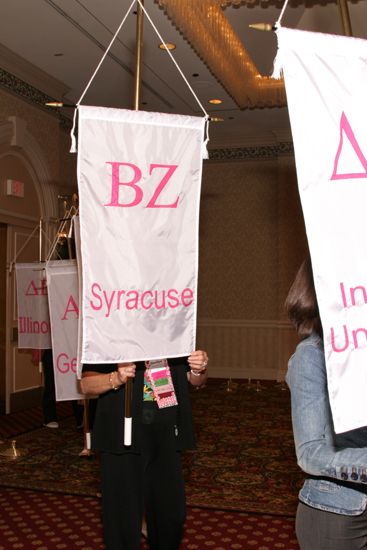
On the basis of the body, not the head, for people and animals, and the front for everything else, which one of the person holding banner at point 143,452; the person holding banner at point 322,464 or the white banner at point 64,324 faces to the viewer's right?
the person holding banner at point 322,464

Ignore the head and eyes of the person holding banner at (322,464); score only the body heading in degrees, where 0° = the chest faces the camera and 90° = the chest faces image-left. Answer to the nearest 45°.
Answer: approximately 270°

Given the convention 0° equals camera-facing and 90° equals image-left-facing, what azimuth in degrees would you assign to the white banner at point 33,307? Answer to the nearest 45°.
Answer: approximately 0°

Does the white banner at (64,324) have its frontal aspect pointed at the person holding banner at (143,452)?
yes

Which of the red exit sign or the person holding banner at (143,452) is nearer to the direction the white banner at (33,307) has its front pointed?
the person holding banner

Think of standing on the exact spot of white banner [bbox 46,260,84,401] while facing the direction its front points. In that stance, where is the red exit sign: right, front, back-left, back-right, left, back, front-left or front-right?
back

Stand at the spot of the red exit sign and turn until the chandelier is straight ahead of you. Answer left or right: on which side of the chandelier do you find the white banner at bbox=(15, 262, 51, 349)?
right

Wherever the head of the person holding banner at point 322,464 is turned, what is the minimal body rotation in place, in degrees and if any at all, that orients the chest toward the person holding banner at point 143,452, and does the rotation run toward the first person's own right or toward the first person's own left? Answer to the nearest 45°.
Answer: approximately 135° to the first person's own left

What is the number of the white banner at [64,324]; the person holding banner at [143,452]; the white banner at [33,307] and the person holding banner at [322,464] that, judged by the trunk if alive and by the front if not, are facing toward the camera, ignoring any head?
3

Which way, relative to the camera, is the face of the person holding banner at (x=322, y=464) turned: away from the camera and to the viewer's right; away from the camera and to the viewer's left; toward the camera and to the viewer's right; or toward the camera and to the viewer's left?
away from the camera and to the viewer's right
